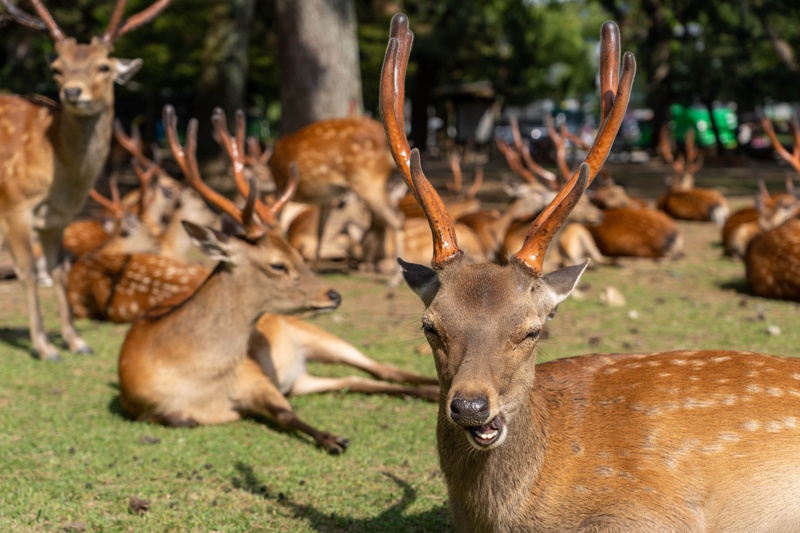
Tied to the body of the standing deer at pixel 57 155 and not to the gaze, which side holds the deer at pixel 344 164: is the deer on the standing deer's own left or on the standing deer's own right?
on the standing deer's own left

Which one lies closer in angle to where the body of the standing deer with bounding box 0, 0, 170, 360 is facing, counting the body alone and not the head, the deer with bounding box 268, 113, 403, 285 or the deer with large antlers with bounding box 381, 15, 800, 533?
the deer with large antlers

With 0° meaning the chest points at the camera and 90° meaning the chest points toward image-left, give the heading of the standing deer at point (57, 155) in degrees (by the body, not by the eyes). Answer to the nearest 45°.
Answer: approximately 315°

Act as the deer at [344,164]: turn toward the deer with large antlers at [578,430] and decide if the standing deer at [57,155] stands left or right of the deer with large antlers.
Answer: right

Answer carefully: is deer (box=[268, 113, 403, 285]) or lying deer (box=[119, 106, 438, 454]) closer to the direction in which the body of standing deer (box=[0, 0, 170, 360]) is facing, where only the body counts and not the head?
the lying deer
